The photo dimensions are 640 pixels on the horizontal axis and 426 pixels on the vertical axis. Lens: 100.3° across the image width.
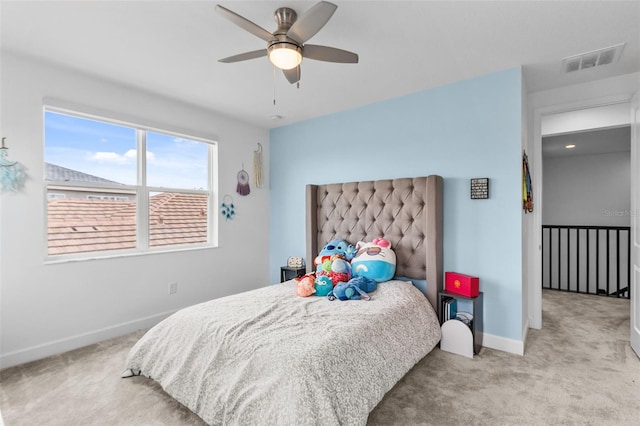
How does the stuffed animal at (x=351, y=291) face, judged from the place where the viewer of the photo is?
facing the viewer and to the left of the viewer

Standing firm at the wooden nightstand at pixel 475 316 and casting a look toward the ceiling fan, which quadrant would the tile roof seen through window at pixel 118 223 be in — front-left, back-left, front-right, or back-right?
front-right

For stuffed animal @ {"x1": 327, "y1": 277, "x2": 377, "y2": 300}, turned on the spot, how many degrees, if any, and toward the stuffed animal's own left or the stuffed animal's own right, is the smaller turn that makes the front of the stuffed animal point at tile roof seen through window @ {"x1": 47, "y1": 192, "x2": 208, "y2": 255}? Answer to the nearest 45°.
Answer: approximately 45° to the stuffed animal's own right

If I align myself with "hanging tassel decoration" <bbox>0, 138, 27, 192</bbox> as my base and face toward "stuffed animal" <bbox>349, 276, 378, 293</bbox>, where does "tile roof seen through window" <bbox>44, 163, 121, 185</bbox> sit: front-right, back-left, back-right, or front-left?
front-left

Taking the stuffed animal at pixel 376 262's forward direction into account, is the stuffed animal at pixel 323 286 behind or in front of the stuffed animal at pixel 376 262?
in front

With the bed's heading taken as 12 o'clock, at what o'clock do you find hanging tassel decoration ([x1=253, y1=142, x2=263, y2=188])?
The hanging tassel decoration is roughly at 4 o'clock from the bed.

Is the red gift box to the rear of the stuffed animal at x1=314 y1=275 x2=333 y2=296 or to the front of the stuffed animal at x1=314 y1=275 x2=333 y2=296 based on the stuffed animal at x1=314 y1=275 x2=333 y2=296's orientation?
to the rear

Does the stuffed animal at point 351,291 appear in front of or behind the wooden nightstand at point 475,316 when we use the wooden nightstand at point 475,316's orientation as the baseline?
in front

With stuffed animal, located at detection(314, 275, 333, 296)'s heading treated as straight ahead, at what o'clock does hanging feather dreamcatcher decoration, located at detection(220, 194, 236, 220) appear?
The hanging feather dreamcatcher decoration is roughly at 3 o'clock from the stuffed animal.

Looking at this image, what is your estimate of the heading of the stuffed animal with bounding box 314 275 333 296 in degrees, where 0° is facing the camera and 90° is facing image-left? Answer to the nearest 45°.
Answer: approximately 45°

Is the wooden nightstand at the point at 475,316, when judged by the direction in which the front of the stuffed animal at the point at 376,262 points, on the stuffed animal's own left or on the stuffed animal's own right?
on the stuffed animal's own left
